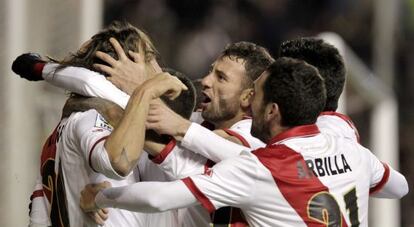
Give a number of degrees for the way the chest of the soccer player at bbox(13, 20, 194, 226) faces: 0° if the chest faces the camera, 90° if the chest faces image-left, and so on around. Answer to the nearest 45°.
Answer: approximately 270°

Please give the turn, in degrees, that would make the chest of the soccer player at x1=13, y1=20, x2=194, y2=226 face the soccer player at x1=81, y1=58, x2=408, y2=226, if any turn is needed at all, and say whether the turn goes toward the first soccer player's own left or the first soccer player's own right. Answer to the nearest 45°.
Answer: approximately 45° to the first soccer player's own right

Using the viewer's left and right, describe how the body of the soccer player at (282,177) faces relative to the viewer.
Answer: facing away from the viewer and to the left of the viewer

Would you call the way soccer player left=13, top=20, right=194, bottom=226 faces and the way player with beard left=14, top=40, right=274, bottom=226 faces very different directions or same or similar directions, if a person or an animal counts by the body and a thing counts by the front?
very different directions

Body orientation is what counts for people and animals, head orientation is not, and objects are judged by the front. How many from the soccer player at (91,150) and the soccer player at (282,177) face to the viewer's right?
1
